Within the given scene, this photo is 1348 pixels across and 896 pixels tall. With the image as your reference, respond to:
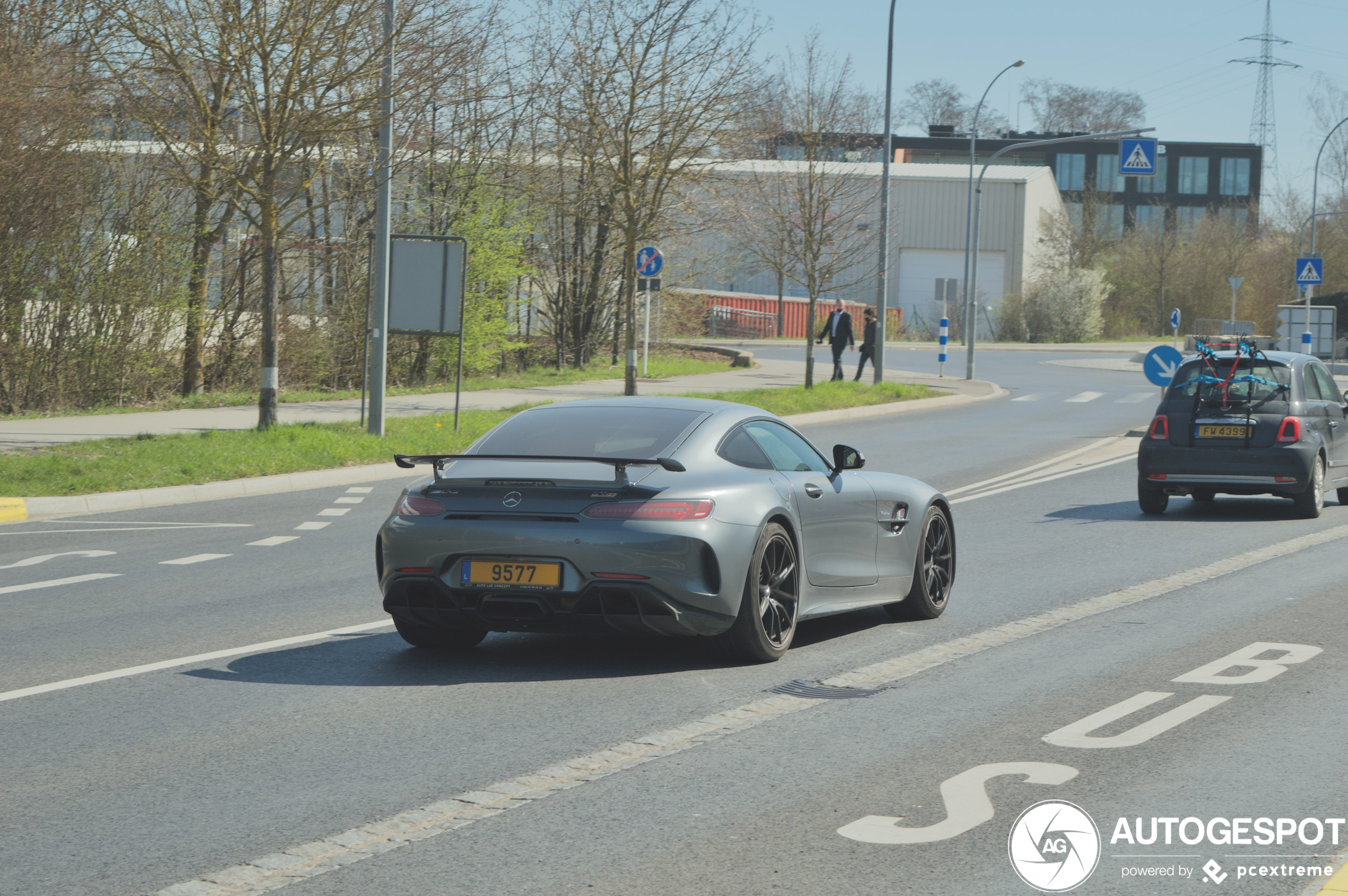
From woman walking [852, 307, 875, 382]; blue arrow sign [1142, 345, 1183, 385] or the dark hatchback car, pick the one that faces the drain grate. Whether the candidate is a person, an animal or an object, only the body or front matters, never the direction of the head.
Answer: the blue arrow sign

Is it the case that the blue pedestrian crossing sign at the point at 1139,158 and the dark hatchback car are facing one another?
yes

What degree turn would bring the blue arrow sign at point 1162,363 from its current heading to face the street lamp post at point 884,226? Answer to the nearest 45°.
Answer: approximately 135° to its right

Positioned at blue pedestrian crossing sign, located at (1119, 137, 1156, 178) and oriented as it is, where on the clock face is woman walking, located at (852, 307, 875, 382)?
The woman walking is roughly at 3 o'clock from the blue pedestrian crossing sign.

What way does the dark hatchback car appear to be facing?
away from the camera

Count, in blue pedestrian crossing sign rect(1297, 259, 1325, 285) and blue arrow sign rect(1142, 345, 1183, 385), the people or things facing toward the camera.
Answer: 2

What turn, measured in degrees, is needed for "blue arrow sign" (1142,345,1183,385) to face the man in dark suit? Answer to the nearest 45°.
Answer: approximately 135° to its right

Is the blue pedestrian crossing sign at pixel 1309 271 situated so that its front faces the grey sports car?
yes

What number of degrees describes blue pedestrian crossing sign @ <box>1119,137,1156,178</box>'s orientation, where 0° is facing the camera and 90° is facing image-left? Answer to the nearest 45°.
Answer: approximately 0°
